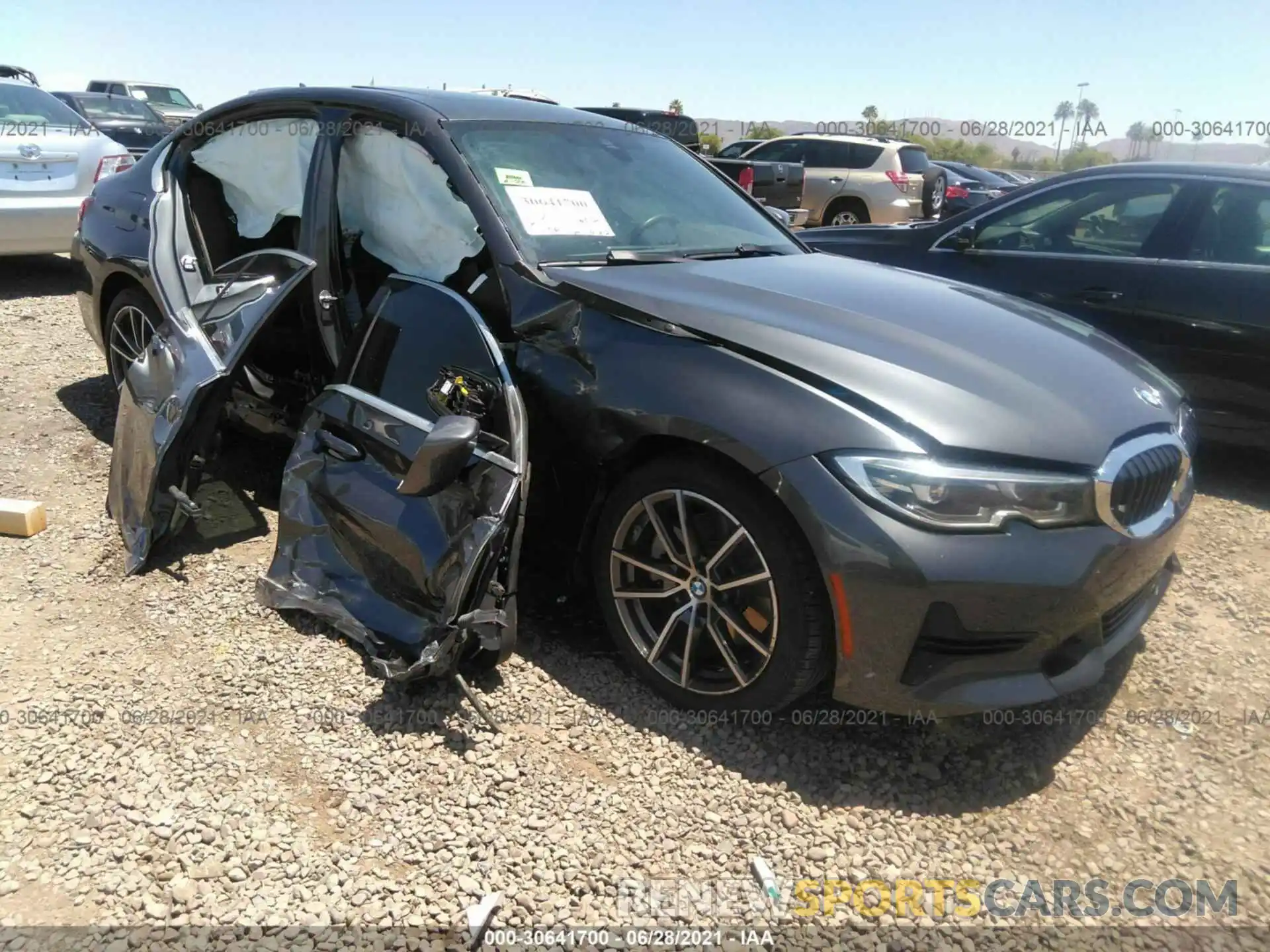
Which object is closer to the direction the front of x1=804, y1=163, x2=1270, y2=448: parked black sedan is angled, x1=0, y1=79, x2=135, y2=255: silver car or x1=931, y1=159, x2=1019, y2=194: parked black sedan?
the silver car

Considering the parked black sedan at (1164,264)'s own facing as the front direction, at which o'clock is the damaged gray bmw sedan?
The damaged gray bmw sedan is roughly at 10 o'clock from the parked black sedan.

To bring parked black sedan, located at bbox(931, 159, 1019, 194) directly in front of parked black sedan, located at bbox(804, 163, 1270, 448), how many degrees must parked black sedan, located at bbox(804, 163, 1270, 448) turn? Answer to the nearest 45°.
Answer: approximately 90° to its right

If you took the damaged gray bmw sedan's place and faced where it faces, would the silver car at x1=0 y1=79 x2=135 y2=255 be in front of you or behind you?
behind

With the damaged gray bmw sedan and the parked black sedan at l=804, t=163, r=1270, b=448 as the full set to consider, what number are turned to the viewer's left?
1

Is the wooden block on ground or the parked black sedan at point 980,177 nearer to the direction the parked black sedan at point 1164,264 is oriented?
the wooden block on ground

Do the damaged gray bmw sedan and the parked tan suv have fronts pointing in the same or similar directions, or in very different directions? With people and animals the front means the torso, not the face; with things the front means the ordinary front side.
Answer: very different directions

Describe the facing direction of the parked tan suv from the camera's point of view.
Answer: facing away from the viewer and to the left of the viewer

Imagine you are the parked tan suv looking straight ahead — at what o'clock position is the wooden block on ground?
The wooden block on ground is roughly at 8 o'clock from the parked tan suv.

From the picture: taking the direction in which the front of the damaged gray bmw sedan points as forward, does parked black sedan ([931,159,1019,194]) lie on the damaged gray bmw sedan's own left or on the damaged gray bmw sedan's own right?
on the damaged gray bmw sedan's own left

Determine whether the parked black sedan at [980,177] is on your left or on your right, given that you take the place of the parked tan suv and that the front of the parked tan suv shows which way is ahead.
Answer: on your right

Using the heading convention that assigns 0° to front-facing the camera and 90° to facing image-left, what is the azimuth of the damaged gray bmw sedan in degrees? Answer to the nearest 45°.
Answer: approximately 315°

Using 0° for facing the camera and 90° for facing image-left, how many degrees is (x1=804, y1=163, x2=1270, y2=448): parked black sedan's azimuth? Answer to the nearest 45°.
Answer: approximately 90°

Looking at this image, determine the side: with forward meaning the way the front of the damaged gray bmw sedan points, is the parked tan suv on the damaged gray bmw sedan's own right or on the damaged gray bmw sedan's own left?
on the damaged gray bmw sedan's own left

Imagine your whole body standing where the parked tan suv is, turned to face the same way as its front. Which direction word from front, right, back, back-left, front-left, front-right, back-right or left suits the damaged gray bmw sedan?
back-left
